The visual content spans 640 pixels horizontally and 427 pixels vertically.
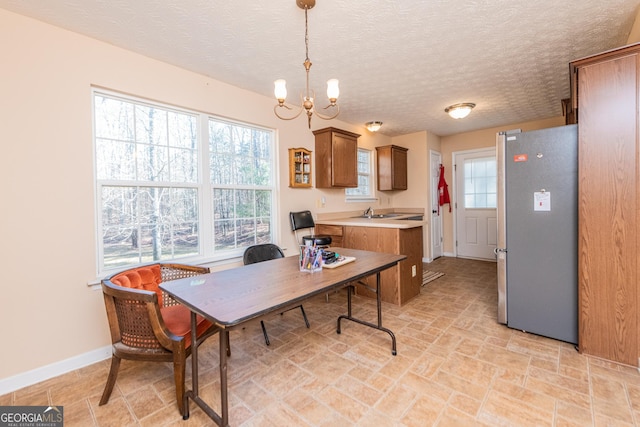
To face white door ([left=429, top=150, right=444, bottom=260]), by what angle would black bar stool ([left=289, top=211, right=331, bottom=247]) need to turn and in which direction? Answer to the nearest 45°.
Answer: approximately 90° to its left

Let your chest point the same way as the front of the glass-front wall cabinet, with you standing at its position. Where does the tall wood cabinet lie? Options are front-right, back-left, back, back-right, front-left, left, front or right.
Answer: front

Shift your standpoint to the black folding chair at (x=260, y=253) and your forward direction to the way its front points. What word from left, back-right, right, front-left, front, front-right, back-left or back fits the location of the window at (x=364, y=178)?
left

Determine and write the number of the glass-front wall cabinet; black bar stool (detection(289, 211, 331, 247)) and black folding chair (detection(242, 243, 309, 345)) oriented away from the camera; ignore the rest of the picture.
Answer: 0

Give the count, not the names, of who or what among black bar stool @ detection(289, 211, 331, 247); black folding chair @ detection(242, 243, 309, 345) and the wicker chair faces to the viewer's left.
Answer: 0

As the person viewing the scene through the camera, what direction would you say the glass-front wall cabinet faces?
facing the viewer and to the right of the viewer

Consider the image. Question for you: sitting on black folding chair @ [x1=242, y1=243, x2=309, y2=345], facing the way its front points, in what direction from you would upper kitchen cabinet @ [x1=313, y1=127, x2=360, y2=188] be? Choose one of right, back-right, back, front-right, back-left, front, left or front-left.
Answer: left

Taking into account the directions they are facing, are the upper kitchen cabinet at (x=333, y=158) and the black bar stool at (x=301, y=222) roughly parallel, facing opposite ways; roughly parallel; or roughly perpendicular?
roughly parallel

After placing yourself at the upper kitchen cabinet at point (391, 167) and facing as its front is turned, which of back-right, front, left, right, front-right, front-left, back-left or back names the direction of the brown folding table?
front-right

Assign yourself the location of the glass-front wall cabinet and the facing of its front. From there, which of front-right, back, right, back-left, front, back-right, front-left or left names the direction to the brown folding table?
front-right

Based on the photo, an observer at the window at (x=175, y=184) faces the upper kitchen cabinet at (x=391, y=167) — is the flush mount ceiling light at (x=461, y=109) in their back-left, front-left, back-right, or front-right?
front-right
